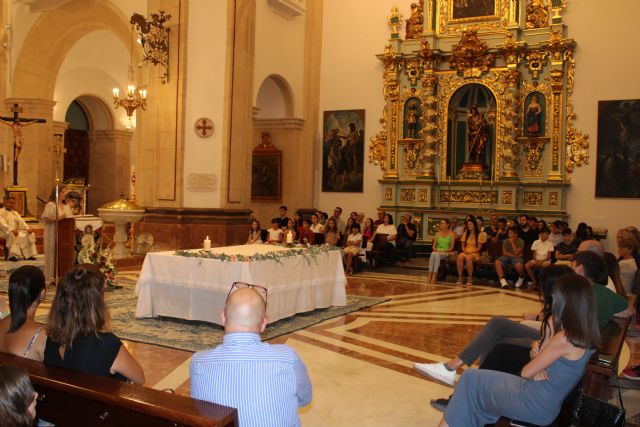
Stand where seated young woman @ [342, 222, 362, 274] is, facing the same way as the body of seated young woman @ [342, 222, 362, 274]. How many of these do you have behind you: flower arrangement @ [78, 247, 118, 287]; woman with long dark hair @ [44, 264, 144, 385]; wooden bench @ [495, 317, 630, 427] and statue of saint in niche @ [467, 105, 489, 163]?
1

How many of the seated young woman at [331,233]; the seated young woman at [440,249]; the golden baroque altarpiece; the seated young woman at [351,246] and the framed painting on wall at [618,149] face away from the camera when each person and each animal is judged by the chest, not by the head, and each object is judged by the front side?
0

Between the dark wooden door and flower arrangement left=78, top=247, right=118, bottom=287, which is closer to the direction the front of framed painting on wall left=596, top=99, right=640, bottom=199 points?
the flower arrangement

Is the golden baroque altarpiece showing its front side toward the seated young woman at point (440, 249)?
yes

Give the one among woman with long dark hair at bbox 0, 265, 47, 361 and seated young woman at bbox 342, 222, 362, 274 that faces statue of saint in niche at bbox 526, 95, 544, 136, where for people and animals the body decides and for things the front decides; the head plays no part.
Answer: the woman with long dark hair

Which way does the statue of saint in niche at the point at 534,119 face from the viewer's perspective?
toward the camera

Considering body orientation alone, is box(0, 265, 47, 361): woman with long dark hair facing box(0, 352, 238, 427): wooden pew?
no

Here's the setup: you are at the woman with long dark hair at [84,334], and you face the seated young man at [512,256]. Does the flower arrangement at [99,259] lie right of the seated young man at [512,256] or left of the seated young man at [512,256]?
left

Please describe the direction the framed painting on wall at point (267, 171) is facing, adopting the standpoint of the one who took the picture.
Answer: facing the viewer

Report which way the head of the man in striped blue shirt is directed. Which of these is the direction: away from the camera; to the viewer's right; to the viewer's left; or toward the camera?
away from the camera

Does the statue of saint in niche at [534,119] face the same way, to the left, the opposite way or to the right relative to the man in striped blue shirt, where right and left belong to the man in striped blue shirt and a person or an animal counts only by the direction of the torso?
the opposite way

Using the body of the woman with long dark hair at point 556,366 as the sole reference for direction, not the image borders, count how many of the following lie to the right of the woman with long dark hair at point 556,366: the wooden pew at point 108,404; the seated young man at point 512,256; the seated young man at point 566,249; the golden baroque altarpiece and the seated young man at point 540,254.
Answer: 4

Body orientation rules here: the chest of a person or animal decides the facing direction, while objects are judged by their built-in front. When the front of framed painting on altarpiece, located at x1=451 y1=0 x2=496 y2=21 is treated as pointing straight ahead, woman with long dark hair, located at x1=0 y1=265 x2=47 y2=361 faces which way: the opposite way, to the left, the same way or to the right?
the opposite way

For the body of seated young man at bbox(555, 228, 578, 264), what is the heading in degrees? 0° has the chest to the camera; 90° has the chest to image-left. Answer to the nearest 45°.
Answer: approximately 45°

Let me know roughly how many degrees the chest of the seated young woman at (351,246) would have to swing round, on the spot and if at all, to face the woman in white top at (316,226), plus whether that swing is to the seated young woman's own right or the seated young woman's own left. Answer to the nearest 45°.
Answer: approximately 90° to the seated young woman's own right

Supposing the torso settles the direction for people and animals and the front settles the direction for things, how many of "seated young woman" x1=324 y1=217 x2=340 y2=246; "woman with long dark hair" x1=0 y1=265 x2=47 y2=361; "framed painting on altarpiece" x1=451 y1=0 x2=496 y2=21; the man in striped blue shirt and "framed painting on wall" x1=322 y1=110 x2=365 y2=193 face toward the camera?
3

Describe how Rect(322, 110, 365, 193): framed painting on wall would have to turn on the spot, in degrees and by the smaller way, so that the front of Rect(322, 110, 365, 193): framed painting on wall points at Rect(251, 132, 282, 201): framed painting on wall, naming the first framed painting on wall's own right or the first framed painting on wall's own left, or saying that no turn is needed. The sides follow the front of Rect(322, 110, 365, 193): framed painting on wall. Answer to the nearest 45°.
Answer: approximately 90° to the first framed painting on wall's own right

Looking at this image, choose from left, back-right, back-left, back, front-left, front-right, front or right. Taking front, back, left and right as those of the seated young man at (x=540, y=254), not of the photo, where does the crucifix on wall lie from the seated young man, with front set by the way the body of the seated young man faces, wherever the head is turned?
front-right

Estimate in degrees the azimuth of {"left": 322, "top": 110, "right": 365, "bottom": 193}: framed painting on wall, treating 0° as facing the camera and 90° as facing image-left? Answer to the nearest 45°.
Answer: approximately 0°

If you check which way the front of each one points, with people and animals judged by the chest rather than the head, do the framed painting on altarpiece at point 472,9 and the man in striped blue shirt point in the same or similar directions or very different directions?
very different directions

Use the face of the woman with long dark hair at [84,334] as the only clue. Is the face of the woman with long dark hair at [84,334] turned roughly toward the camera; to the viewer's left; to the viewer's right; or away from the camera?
away from the camera
